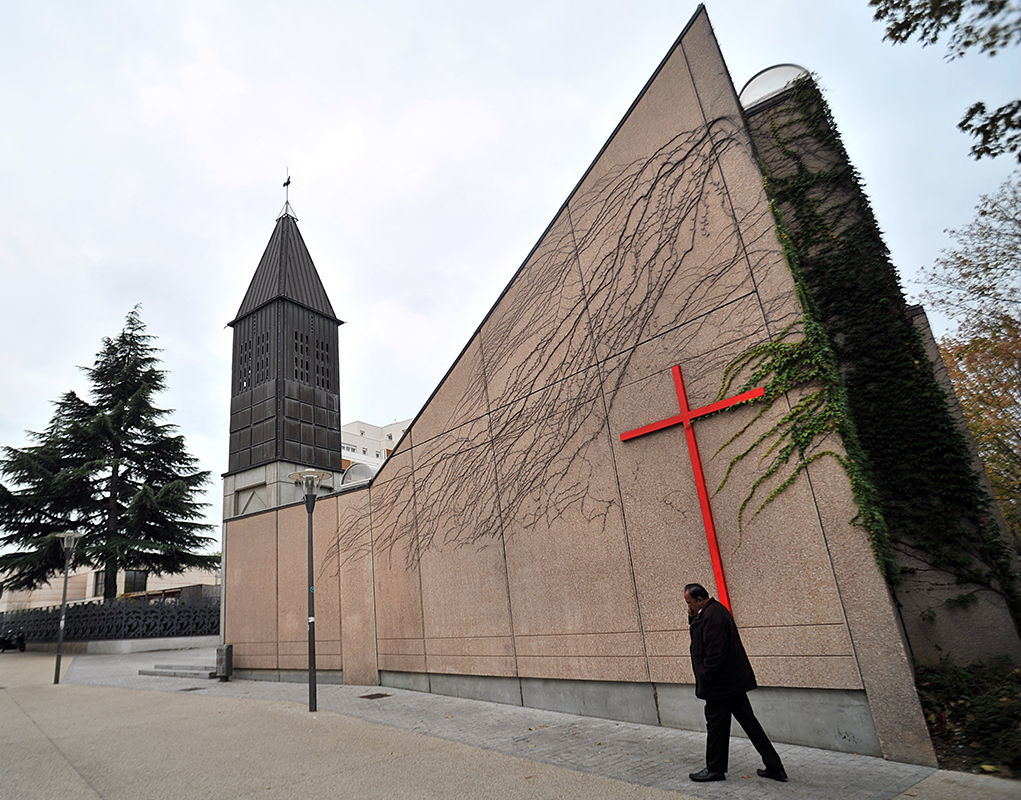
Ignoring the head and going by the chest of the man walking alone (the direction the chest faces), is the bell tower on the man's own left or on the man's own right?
on the man's own right

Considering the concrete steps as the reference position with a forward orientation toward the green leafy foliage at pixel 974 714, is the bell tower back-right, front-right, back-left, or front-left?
back-left

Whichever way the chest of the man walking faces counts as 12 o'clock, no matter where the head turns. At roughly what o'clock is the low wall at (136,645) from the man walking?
The low wall is roughly at 1 o'clock from the man walking.

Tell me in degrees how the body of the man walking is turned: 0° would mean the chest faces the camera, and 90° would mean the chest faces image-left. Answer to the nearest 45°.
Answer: approximately 90°

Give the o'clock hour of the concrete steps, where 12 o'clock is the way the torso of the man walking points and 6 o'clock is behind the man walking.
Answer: The concrete steps is roughly at 1 o'clock from the man walking.

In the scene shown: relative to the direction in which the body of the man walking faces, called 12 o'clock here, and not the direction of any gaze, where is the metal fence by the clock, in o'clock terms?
The metal fence is roughly at 1 o'clock from the man walking.

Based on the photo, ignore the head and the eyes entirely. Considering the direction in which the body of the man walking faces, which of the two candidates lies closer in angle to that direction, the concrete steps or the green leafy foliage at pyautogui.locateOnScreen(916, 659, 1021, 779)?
the concrete steps
